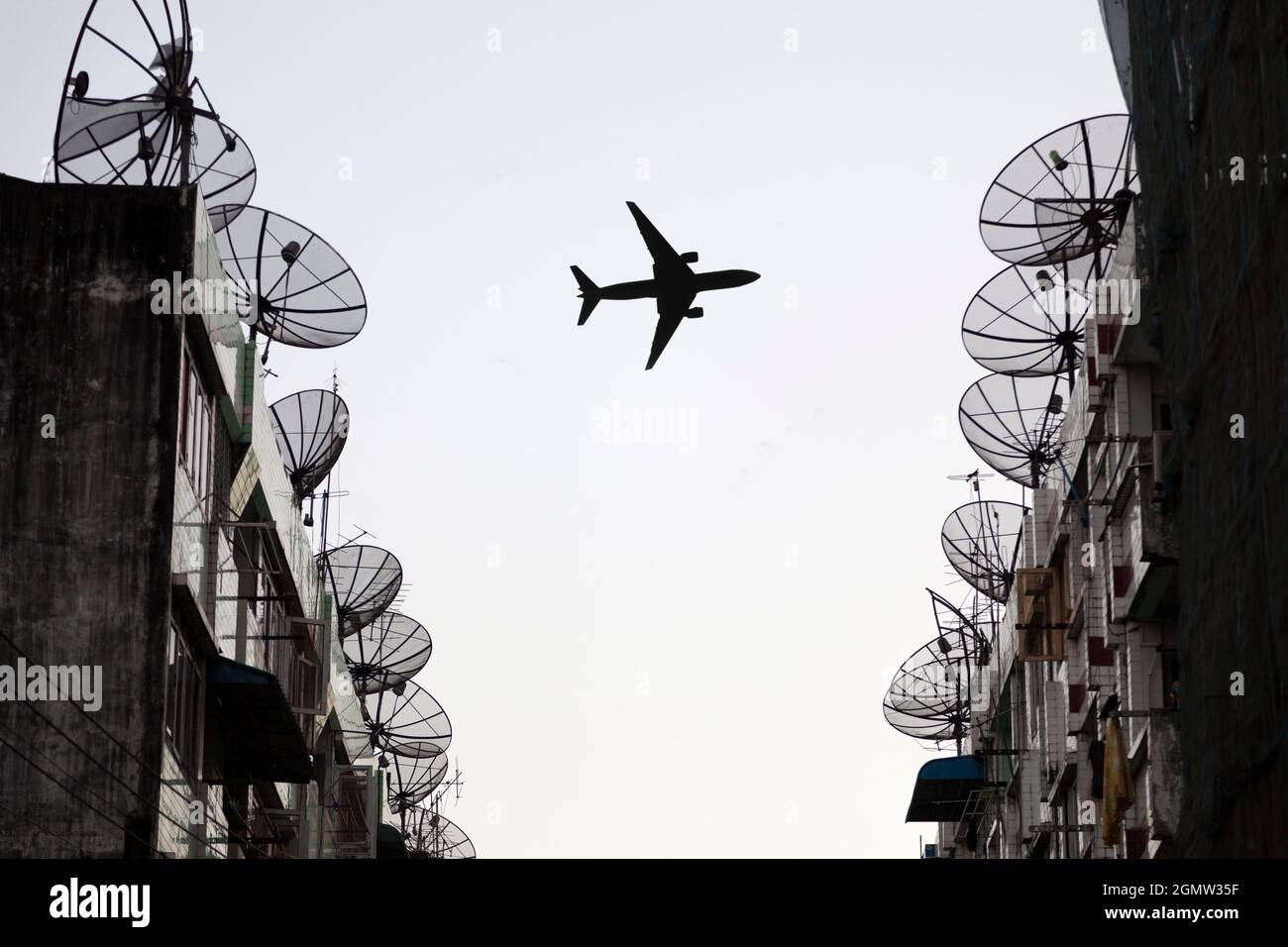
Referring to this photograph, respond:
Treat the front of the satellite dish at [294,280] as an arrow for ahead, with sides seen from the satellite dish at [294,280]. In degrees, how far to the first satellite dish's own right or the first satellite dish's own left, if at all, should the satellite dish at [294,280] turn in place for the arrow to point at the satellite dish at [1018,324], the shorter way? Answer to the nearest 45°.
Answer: approximately 45° to the first satellite dish's own right

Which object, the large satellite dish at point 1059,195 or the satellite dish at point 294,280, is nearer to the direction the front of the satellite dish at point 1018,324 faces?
the satellite dish

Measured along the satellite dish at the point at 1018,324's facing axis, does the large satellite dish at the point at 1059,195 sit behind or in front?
behind

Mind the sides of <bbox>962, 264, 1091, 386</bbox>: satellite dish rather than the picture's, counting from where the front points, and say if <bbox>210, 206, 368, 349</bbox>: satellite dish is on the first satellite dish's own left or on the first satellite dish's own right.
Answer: on the first satellite dish's own left

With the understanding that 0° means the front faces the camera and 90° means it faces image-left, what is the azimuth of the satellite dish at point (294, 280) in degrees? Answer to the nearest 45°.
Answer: approximately 225°
